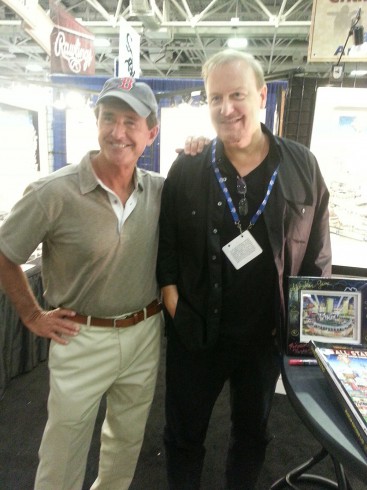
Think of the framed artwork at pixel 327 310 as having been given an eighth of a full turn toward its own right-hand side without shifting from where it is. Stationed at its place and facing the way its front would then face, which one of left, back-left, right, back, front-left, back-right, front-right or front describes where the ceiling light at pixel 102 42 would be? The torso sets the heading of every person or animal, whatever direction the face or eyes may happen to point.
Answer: right

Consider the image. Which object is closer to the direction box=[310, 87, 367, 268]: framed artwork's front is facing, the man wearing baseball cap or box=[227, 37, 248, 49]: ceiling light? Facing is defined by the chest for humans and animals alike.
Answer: the man wearing baseball cap

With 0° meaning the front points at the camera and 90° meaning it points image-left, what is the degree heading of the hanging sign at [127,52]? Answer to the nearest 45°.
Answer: approximately 315°

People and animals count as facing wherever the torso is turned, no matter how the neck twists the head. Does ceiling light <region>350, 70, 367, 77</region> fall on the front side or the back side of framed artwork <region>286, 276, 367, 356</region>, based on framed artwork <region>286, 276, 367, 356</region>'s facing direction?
on the back side

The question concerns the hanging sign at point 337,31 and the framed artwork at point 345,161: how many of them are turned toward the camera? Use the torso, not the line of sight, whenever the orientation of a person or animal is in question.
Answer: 2

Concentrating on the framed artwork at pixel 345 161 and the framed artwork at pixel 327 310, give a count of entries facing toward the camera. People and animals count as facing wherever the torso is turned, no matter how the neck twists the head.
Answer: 2

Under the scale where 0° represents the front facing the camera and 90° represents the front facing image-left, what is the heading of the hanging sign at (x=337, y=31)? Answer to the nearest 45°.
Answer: approximately 0°
